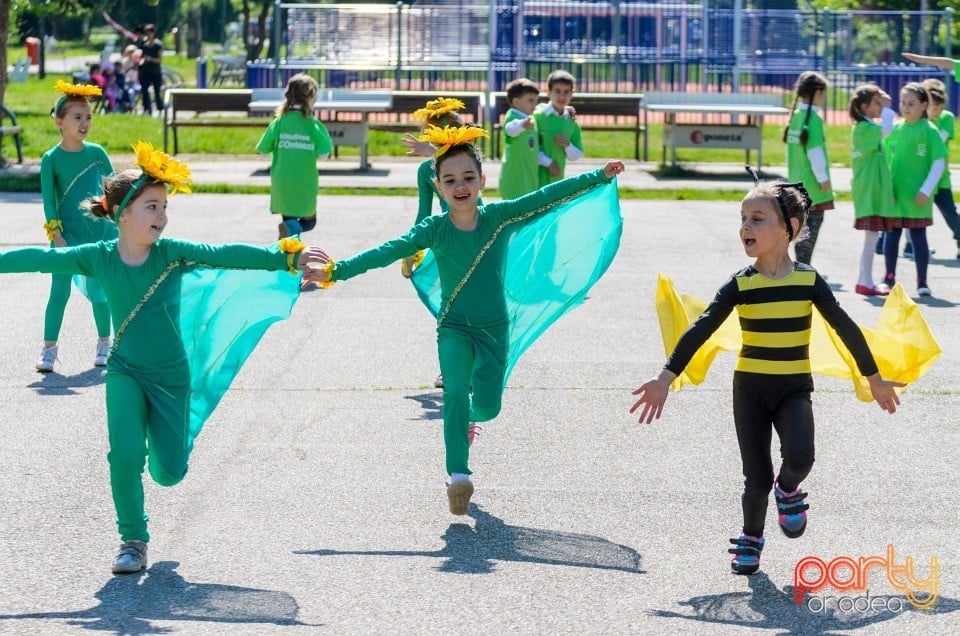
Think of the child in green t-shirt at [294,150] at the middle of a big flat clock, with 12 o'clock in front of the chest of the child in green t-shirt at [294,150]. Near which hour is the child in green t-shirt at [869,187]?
the child in green t-shirt at [869,187] is roughly at 3 o'clock from the child in green t-shirt at [294,150].

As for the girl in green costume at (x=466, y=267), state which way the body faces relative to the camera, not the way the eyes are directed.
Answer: toward the camera

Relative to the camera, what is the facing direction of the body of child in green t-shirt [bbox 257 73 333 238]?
away from the camera

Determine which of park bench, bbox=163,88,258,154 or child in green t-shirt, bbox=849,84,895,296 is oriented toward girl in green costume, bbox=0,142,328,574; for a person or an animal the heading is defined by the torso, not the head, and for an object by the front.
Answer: the park bench

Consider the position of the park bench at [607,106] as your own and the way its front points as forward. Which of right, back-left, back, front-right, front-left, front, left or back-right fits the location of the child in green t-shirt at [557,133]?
front

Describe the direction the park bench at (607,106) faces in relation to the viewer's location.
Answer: facing the viewer

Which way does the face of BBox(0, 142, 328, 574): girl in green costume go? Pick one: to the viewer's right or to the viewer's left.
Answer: to the viewer's right

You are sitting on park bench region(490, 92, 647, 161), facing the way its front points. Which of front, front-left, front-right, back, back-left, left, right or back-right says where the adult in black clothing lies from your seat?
back-right
